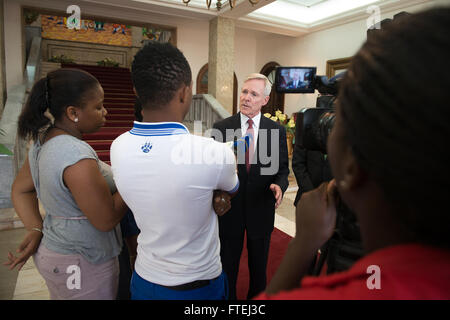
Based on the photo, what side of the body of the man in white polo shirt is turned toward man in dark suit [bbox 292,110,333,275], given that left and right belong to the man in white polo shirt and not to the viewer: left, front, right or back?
front

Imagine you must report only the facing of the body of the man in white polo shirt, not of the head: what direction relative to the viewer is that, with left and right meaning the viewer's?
facing away from the viewer and to the right of the viewer

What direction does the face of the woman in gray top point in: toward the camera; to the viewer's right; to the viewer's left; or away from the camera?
to the viewer's right

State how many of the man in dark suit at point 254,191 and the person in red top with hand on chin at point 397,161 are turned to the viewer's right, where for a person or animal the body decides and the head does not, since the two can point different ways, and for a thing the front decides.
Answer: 0

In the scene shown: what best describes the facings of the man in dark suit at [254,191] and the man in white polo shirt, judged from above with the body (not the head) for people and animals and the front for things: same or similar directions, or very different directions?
very different directions

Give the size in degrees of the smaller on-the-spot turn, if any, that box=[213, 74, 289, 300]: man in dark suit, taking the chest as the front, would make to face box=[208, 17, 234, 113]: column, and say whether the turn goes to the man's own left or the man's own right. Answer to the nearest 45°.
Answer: approximately 135° to the man's own right

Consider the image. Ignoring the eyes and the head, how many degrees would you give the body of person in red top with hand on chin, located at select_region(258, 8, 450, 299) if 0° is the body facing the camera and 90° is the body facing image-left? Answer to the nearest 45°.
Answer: approximately 135°

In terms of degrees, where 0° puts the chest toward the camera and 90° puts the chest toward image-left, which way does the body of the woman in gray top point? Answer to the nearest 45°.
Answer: approximately 225°

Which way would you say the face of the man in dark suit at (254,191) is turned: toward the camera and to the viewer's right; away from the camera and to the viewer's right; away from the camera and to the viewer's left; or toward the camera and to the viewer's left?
toward the camera and to the viewer's left

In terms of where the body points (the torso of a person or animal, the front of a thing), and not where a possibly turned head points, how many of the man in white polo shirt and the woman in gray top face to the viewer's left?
0

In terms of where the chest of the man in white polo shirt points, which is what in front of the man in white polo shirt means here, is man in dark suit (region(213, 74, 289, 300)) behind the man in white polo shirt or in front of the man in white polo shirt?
in front

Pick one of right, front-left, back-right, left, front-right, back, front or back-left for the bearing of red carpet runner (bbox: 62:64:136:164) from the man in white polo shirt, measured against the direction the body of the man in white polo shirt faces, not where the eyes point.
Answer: front-left

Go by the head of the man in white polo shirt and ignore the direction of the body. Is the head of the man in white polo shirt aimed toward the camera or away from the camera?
away from the camera
